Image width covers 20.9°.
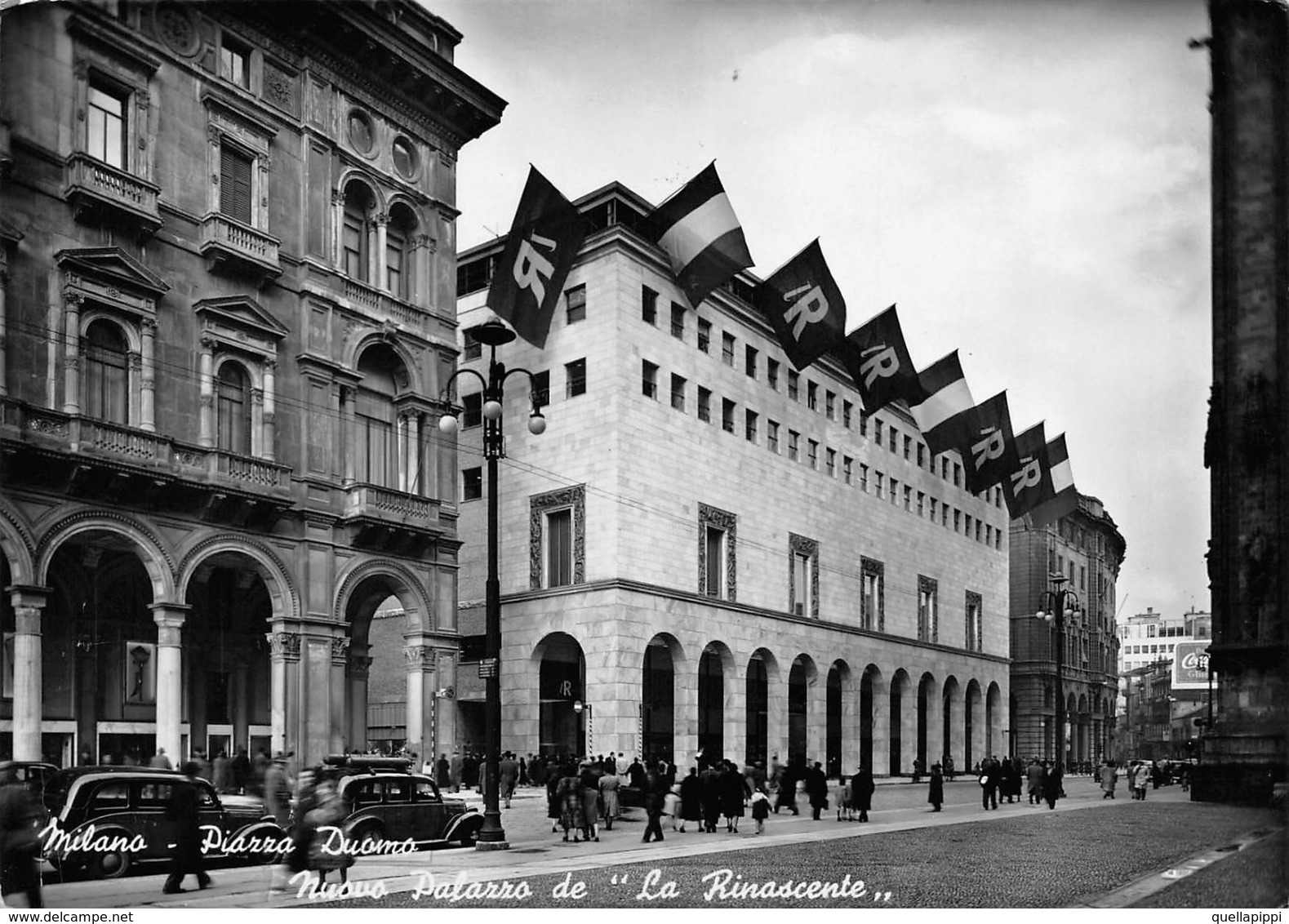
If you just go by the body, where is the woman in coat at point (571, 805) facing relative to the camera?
away from the camera

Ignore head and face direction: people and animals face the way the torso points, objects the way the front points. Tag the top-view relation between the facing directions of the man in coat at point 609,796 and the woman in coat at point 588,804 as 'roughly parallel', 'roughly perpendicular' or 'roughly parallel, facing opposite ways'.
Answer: roughly parallel

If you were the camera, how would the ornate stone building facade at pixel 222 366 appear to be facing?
facing the viewer and to the right of the viewer

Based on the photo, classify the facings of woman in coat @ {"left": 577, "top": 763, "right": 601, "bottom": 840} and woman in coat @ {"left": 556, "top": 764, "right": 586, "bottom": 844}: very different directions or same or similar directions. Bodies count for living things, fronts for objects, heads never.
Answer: same or similar directions
